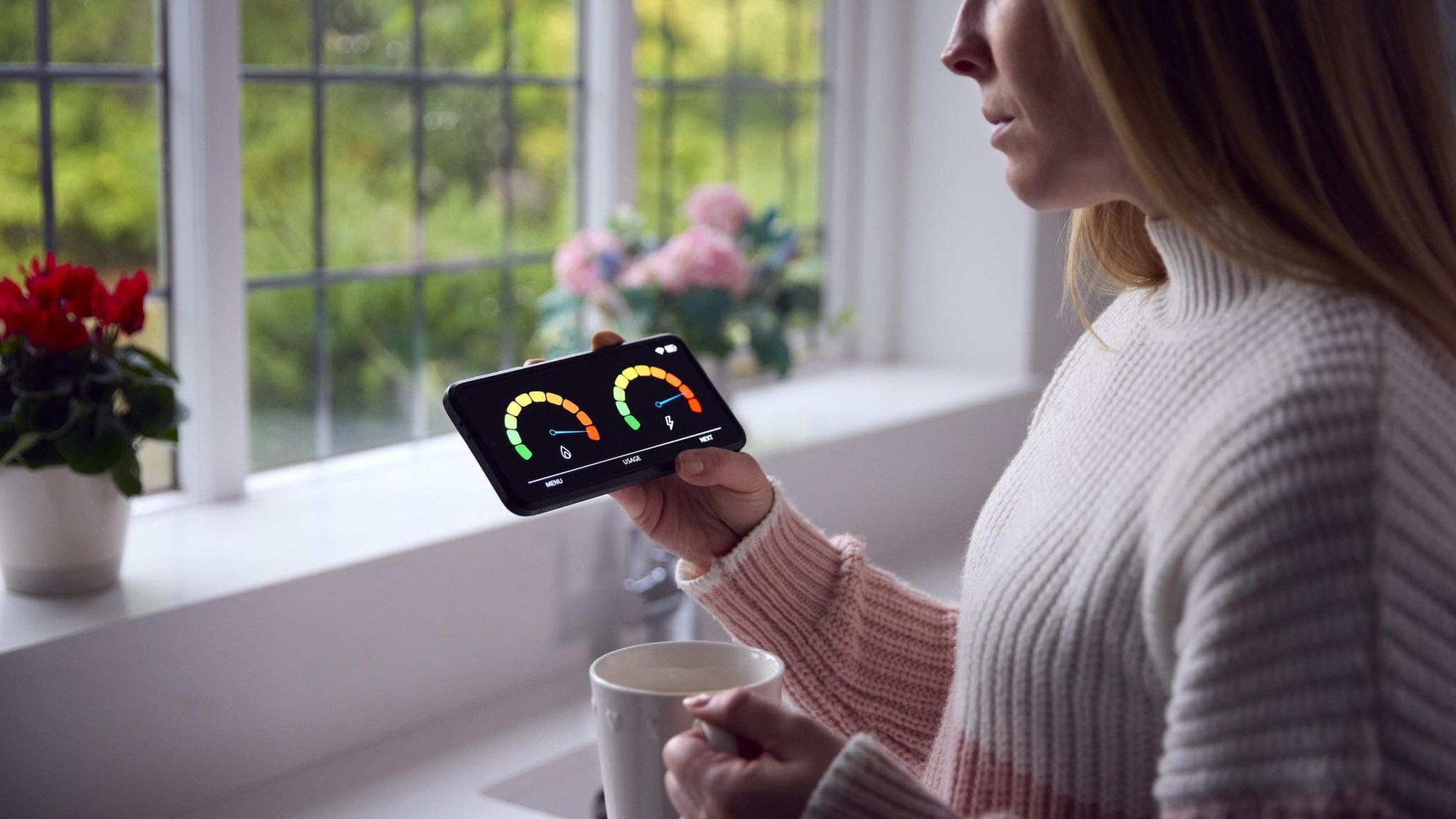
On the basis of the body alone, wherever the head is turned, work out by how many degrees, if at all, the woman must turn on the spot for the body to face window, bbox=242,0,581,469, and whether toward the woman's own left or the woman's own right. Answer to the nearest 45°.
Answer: approximately 45° to the woman's own right

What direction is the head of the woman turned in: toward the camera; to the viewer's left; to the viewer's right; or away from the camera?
to the viewer's left

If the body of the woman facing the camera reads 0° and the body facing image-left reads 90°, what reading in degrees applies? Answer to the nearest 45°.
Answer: approximately 90°

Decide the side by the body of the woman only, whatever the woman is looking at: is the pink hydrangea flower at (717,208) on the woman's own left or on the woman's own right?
on the woman's own right

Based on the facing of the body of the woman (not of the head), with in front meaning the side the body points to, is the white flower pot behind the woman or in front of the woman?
in front

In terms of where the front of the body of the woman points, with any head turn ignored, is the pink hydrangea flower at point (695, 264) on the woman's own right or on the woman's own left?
on the woman's own right
